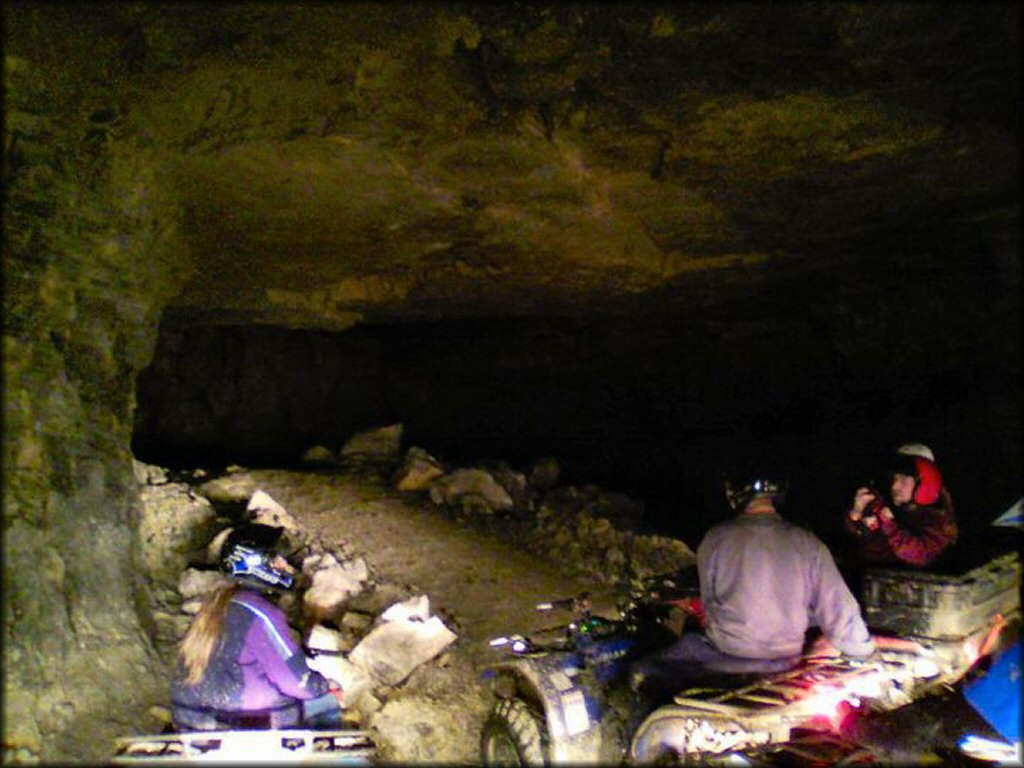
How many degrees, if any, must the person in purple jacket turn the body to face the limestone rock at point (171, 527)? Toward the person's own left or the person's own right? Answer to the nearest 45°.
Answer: approximately 45° to the person's own left

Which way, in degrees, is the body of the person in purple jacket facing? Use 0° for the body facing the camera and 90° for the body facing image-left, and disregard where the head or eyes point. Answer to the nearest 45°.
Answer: approximately 225°

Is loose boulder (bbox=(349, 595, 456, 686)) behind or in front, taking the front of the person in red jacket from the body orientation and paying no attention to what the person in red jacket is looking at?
in front

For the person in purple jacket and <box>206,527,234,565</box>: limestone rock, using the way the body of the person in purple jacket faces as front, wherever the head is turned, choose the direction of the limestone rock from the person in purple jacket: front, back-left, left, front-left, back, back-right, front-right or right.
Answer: front-left

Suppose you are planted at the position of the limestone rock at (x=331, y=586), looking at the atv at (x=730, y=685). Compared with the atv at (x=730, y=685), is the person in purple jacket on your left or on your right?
right

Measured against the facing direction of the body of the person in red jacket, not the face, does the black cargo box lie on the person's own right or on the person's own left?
on the person's own left

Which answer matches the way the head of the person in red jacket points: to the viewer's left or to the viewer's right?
to the viewer's left

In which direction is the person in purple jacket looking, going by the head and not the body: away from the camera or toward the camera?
away from the camera
